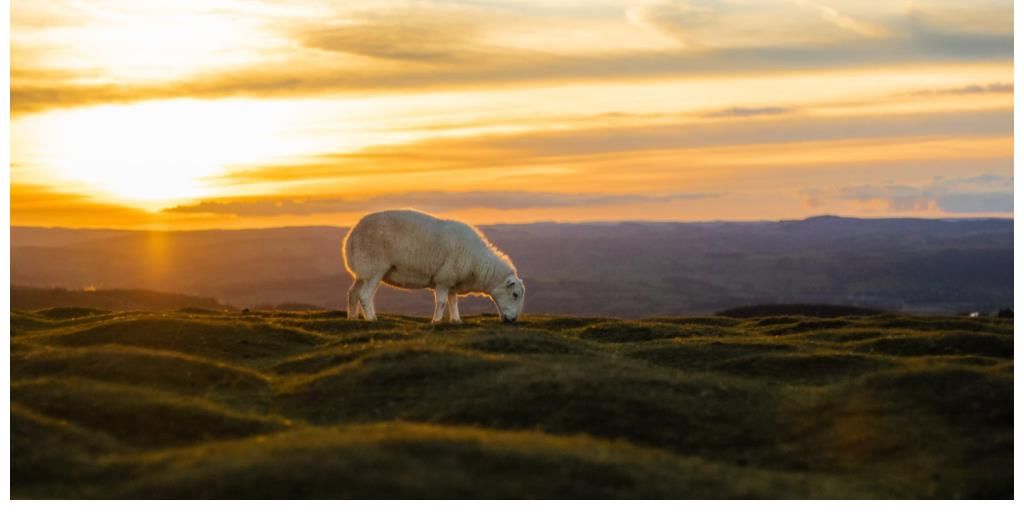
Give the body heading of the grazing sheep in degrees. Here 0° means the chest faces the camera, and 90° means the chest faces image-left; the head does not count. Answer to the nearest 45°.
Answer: approximately 270°
